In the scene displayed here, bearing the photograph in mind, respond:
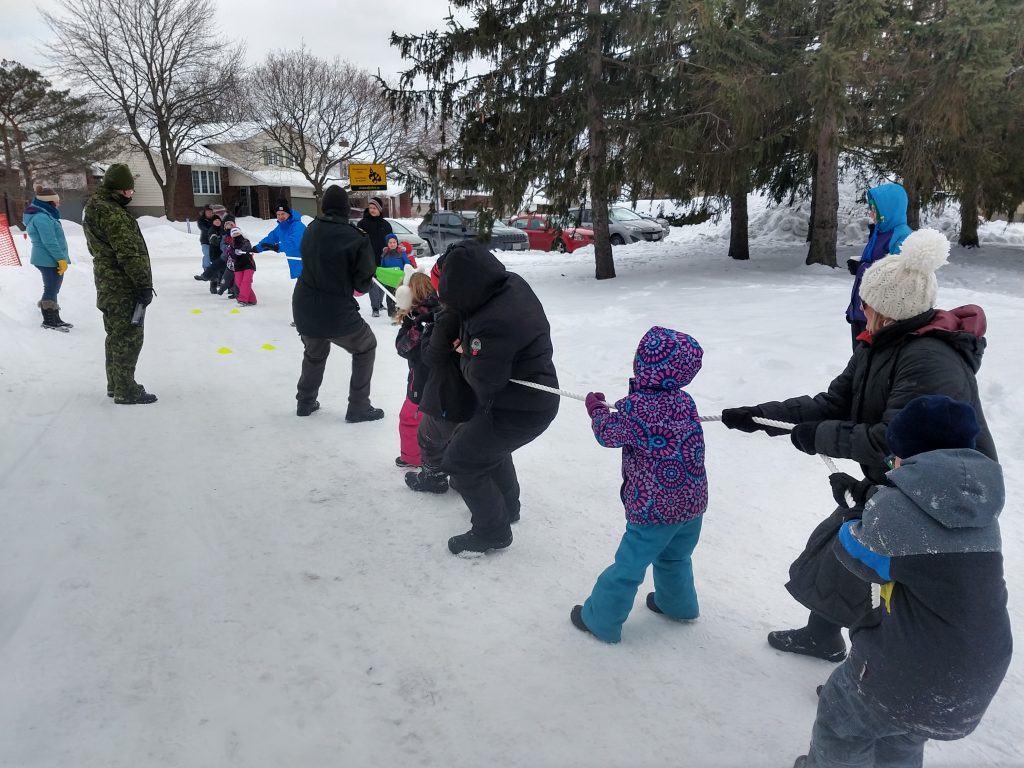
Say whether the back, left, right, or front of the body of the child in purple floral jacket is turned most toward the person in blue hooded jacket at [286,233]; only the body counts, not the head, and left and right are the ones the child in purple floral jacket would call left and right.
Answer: front

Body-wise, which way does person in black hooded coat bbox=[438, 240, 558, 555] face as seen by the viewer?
to the viewer's left

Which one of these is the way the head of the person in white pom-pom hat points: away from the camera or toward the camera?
away from the camera

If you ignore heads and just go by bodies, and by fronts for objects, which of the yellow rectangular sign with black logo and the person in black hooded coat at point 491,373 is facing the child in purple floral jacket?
the yellow rectangular sign with black logo

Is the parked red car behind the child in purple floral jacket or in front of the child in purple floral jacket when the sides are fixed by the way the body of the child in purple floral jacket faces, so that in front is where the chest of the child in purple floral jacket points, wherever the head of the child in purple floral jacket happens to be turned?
in front

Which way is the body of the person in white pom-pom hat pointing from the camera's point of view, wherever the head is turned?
to the viewer's left

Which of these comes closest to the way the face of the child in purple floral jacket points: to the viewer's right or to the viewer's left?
to the viewer's left

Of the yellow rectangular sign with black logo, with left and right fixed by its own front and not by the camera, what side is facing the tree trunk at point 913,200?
left

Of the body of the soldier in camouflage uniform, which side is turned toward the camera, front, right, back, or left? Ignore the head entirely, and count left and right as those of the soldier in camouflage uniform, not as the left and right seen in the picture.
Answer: right
